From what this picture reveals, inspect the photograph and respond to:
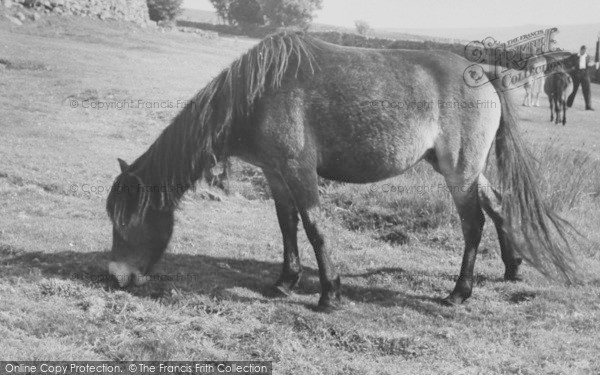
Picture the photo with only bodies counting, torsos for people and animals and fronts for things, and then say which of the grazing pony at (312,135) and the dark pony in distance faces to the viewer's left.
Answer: the grazing pony

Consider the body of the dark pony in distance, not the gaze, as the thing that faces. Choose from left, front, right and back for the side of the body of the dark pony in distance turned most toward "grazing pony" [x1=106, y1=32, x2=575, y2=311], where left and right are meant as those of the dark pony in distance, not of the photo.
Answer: back

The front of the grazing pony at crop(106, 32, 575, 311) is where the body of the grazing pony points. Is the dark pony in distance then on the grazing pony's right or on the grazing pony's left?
on the grazing pony's right

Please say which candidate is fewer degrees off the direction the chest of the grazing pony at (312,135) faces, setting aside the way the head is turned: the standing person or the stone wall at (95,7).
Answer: the stone wall

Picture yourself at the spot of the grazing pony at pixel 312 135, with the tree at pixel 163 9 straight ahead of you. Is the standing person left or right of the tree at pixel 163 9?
right

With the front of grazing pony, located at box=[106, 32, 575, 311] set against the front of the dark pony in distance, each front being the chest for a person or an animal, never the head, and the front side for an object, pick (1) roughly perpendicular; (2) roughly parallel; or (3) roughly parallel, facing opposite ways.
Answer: roughly perpendicular

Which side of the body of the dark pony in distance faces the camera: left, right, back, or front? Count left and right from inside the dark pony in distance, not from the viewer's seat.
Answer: back

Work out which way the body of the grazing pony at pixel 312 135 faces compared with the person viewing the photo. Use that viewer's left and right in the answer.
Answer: facing to the left of the viewer

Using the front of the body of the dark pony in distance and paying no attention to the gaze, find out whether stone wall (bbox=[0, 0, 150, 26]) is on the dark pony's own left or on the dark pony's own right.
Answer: on the dark pony's own left

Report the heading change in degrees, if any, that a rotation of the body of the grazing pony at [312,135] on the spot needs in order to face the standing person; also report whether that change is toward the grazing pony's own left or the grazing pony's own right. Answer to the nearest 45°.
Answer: approximately 135° to the grazing pony's own right

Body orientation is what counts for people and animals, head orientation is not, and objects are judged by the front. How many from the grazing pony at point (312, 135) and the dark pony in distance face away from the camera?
1
